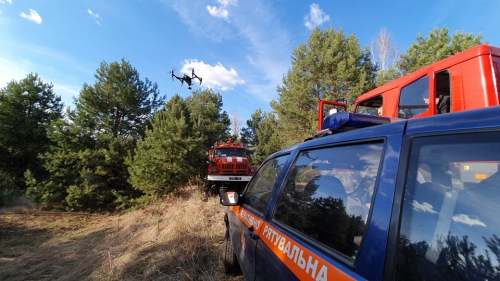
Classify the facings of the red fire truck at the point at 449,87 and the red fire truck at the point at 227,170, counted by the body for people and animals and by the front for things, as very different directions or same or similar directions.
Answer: very different directions

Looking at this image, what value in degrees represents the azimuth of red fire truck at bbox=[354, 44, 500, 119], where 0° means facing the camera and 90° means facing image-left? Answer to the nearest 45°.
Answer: approximately 135°

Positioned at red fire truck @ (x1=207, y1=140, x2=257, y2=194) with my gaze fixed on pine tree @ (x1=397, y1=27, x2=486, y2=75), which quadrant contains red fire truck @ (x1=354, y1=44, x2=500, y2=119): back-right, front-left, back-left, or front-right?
front-right

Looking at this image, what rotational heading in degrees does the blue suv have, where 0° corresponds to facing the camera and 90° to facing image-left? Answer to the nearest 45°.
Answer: approximately 135°

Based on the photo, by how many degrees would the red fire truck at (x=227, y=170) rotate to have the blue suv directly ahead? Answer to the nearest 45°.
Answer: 0° — it already faces it

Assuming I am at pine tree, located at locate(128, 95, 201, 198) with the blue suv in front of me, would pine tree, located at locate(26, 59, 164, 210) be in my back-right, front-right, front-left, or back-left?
back-right

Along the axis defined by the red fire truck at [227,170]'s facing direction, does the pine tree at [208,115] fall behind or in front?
behind

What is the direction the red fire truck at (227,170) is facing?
toward the camera

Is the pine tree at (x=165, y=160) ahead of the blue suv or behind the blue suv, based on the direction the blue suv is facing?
ahead

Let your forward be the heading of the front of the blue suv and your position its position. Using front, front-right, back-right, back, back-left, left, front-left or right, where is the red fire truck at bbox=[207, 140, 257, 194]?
front

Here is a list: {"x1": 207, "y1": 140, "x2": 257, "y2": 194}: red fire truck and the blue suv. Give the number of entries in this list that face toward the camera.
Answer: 1
